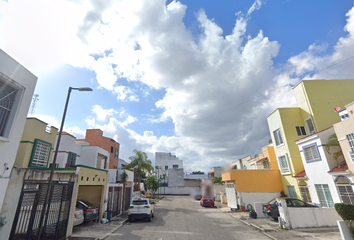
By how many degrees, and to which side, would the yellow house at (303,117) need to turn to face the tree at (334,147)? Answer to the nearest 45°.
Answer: approximately 45° to its left

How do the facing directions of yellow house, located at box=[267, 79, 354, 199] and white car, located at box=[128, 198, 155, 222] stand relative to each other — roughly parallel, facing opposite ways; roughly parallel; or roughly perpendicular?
roughly perpendicular

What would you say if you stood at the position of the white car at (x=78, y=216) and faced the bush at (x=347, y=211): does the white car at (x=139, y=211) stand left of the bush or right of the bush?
left

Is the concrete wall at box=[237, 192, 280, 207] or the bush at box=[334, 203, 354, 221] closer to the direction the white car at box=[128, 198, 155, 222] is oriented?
the concrete wall

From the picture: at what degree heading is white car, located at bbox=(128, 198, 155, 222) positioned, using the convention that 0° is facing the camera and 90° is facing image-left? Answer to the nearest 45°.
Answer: approximately 180°

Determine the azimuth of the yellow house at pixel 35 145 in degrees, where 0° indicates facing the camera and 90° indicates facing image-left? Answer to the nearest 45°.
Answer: approximately 315°

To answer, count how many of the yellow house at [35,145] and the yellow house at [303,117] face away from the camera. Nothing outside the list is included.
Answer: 0
